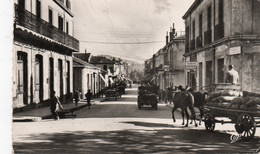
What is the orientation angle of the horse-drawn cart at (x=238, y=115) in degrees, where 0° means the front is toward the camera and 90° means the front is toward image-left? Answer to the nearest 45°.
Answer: approximately 135°
